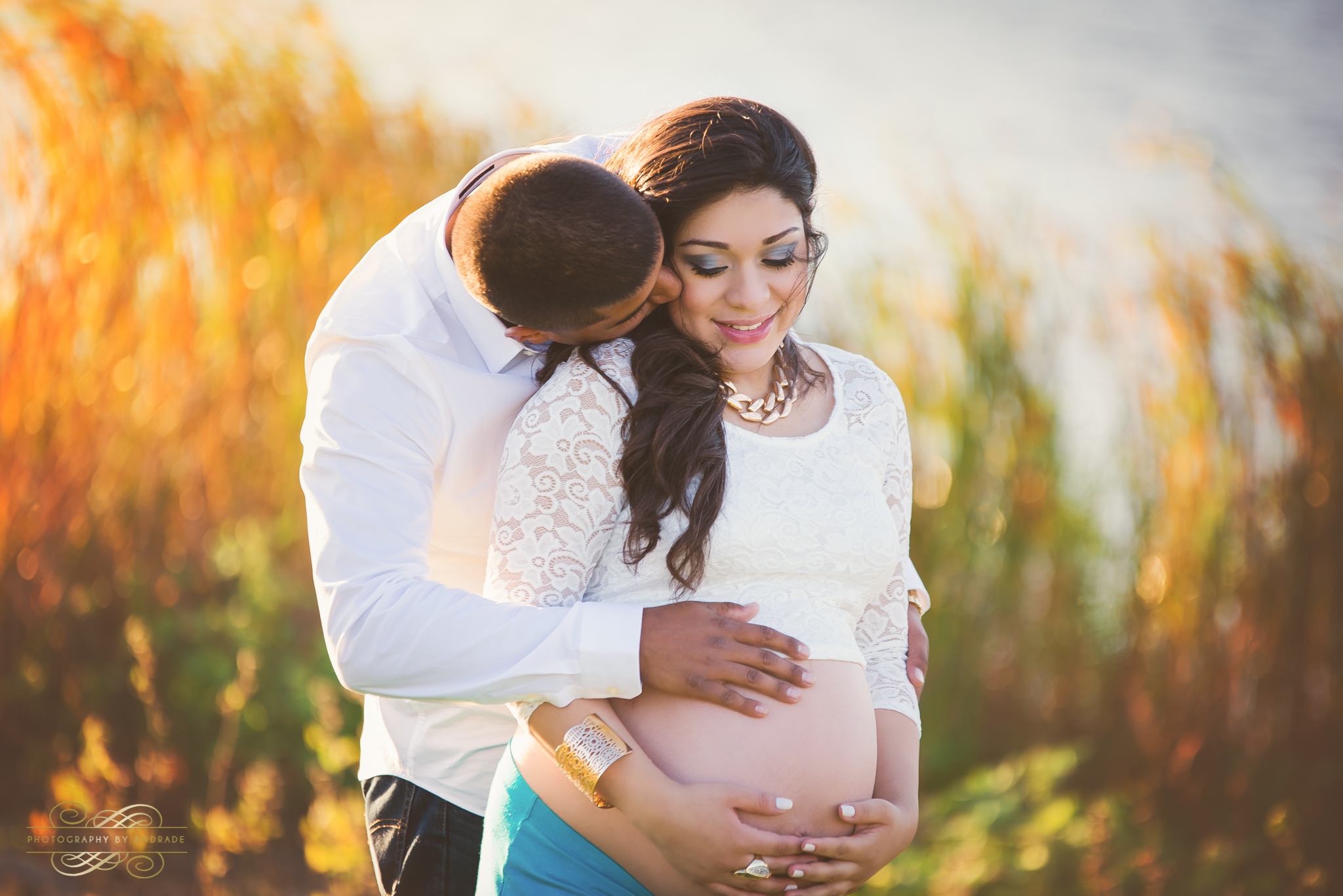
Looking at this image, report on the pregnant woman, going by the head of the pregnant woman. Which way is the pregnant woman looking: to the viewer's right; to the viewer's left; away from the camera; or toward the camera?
toward the camera

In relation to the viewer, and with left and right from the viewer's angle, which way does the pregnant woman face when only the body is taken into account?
facing the viewer and to the right of the viewer

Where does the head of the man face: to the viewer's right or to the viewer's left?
to the viewer's right
